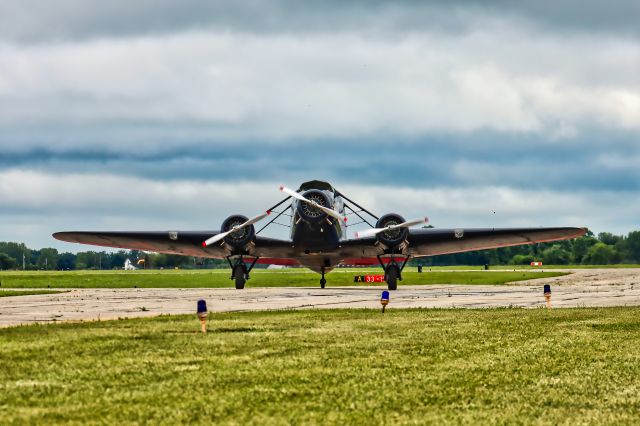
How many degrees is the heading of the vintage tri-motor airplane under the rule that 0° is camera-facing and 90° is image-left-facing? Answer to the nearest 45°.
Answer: approximately 0°
